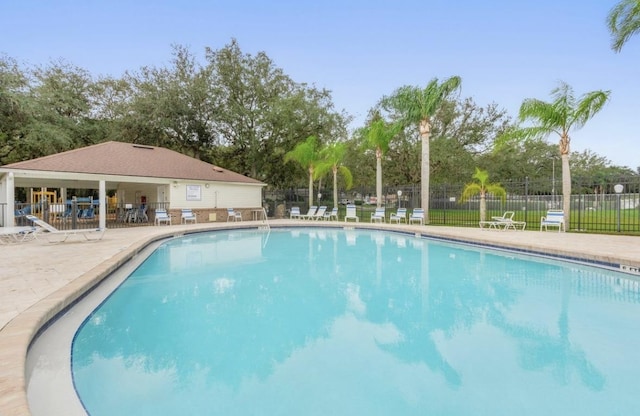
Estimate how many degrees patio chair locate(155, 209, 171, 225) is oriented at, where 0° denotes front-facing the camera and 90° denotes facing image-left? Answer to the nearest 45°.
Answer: approximately 315°

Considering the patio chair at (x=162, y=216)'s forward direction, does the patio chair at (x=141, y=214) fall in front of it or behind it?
behind

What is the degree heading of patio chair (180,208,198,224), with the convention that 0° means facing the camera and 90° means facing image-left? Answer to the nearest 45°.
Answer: approximately 315°

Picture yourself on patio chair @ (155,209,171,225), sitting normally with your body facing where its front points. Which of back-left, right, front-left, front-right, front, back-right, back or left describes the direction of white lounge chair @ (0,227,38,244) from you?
right

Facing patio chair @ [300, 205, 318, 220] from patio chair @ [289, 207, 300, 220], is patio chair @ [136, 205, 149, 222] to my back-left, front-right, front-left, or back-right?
back-right

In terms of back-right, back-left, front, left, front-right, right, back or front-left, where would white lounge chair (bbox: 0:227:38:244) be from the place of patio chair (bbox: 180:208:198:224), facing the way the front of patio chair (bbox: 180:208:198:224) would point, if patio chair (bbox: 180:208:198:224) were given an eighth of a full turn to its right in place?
front-right

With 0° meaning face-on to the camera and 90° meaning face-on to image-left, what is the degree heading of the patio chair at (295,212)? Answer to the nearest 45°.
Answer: approximately 0°
